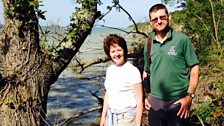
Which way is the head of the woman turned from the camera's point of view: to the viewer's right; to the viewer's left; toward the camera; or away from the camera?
toward the camera

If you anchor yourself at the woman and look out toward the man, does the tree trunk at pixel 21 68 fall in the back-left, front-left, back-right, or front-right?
back-left

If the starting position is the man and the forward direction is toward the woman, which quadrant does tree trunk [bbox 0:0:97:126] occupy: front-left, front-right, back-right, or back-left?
front-right

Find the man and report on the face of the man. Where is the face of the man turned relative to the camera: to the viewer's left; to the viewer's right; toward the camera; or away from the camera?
toward the camera

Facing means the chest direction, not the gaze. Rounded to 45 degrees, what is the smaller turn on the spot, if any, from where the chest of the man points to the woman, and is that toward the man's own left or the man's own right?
approximately 45° to the man's own right

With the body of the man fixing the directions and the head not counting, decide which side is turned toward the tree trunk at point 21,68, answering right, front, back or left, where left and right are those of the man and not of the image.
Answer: right
